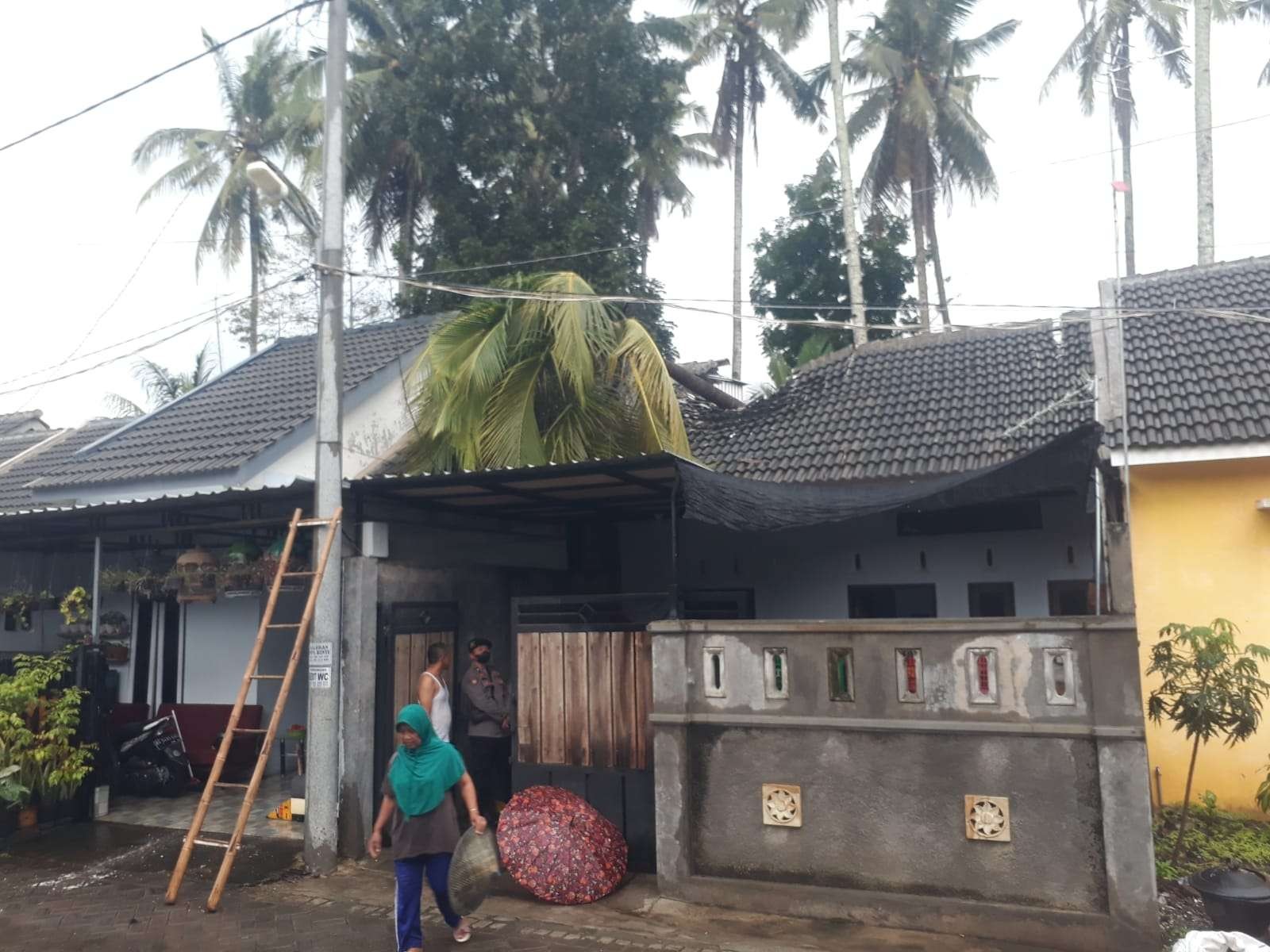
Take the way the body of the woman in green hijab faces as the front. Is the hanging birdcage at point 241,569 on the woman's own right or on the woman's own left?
on the woman's own right

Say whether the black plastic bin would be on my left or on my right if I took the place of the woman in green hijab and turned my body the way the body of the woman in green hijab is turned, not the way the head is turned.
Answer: on my left

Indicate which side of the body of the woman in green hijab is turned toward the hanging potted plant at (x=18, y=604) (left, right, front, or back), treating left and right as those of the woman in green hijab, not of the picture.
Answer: right

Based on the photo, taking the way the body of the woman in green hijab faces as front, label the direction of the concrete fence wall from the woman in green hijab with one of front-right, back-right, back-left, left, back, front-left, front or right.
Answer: back-left

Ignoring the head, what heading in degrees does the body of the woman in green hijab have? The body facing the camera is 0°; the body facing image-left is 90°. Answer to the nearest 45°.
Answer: approximately 45°

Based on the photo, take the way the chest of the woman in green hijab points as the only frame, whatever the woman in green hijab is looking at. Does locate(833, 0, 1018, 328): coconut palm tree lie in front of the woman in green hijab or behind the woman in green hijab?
behind

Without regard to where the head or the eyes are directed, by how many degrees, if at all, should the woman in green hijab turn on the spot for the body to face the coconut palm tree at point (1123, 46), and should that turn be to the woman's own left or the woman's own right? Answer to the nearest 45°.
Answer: approximately 180°

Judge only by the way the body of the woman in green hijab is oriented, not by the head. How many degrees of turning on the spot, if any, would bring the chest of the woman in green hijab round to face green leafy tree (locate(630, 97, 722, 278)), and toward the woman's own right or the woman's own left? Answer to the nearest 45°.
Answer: approximately 135° to the woman's own right

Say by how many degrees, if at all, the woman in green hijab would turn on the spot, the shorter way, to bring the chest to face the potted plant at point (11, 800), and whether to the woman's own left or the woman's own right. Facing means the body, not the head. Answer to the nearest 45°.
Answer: approximately 90° to the woman's own right

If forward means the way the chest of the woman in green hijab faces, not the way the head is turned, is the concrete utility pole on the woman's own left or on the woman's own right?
on the woman's own right

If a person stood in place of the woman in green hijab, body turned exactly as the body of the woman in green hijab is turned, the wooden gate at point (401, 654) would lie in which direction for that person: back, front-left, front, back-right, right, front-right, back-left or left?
back-right

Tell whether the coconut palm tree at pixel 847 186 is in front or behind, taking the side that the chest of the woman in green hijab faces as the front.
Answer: behind

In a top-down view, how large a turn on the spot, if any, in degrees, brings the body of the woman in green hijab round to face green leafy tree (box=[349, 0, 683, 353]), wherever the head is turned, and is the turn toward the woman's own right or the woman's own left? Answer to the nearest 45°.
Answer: approximately 135° to the woman's own right

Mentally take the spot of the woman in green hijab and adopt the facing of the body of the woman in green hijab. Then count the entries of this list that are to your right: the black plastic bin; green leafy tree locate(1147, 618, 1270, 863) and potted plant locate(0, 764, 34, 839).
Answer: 1
